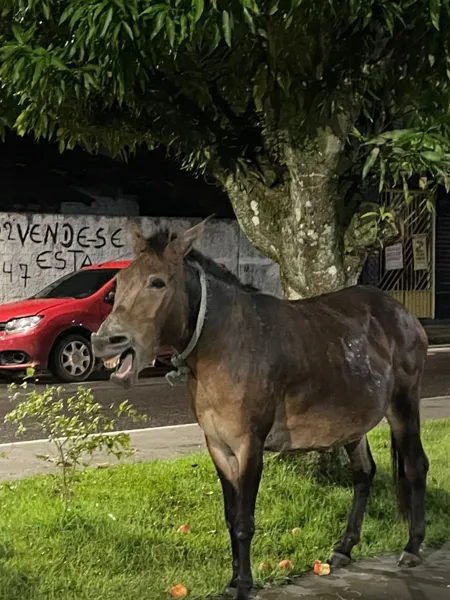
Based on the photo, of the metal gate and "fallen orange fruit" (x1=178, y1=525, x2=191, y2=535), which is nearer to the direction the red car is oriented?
the fallen orange fruit

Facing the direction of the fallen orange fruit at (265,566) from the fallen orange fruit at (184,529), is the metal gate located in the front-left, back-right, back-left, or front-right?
back-left

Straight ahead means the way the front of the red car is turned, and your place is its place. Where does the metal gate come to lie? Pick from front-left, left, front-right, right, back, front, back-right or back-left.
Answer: back

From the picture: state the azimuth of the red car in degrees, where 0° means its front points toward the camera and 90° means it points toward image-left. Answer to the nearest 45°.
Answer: approximately 45°

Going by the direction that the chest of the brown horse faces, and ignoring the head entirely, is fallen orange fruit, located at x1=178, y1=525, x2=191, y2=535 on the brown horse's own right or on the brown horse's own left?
on the brown horse's own right

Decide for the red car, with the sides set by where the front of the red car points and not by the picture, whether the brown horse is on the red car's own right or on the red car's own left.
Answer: on the red car's own left

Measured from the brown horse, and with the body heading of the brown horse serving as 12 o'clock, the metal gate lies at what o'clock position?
The metal gate is roughly at 5 o'clock from the brown horse.
